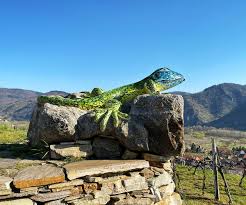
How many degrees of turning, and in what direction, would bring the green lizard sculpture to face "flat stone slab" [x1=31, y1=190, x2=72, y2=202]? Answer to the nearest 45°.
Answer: approximately 135° to its right

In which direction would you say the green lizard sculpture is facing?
to the viewer's right

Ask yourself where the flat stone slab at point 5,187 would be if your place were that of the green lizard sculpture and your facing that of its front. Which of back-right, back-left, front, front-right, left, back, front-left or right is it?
back-right
